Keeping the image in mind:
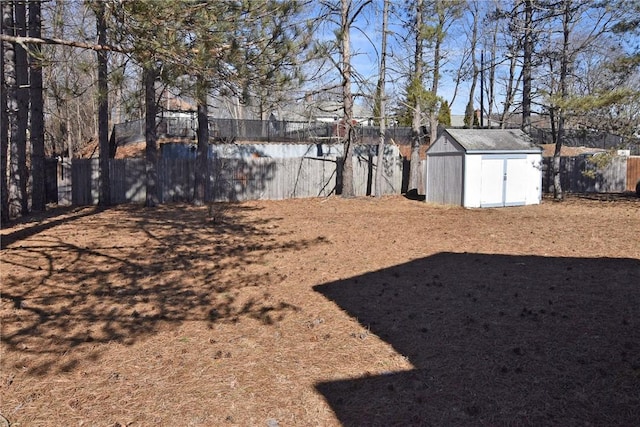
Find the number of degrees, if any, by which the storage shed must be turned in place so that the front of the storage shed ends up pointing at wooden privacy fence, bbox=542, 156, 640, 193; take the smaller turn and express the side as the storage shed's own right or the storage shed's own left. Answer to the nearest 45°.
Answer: approximately 90° to the storage shed's own left

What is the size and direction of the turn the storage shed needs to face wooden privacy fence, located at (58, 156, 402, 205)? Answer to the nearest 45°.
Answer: approximately 135° to its right

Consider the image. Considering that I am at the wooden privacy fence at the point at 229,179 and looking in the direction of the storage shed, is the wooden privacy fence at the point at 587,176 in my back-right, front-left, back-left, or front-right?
front-left

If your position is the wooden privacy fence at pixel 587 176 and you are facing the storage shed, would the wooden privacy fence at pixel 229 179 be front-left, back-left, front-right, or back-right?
front-right

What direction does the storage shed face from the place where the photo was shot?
facing the viewer and to the right of the viewer

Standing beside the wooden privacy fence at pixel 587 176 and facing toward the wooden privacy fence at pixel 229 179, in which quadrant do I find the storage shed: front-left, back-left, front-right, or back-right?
front-left
